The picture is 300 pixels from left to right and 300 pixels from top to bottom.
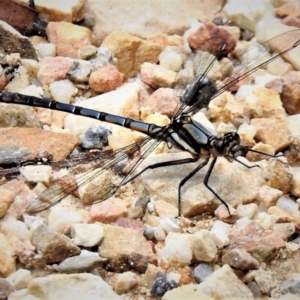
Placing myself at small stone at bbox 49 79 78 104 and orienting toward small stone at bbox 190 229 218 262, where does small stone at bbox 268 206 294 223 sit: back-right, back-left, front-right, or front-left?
front-left

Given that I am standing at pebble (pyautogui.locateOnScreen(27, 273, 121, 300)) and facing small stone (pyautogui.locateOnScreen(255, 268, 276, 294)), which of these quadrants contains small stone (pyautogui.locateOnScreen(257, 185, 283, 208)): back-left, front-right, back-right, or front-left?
front-left

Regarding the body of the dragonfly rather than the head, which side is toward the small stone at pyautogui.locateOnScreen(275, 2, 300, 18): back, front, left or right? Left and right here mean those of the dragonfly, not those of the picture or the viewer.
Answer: left

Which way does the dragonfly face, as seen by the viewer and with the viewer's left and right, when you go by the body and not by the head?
facing the viewer and to the right of the viewer

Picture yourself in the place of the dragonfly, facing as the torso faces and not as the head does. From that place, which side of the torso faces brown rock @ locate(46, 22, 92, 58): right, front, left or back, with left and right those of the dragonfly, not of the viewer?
back

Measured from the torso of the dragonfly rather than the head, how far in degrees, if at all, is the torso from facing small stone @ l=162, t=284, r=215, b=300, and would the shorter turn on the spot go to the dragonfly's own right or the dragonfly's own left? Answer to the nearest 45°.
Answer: approximately 45° to the dragonfly's own right
